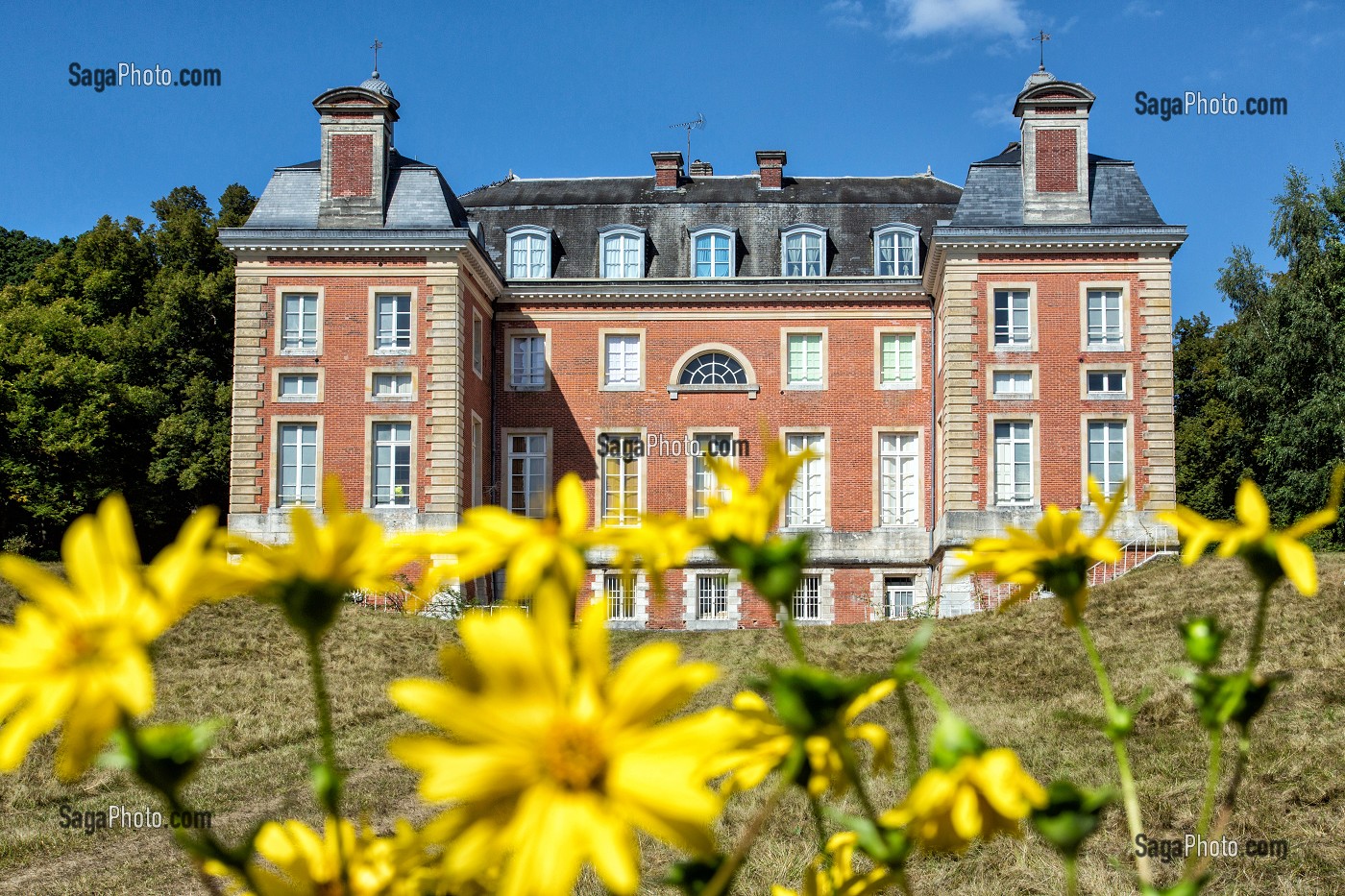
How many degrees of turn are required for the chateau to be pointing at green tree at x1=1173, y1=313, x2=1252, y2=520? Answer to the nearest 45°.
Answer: approximately 135° to its left

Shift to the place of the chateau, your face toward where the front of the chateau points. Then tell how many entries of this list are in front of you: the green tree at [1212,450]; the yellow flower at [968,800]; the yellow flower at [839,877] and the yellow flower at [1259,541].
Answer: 3

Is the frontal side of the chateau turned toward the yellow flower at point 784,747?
yes

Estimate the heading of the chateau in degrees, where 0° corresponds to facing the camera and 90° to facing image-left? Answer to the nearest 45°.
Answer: approximately 0°

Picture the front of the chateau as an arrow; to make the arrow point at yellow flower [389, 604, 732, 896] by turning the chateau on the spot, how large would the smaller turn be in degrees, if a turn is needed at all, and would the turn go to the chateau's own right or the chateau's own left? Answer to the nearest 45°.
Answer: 0° — it already faces it

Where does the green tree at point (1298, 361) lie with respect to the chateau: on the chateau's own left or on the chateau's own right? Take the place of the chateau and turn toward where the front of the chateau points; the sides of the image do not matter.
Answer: on the chateau's own left

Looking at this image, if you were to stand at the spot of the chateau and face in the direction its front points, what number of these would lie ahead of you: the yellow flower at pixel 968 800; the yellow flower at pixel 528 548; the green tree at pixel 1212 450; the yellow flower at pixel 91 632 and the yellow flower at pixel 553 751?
4

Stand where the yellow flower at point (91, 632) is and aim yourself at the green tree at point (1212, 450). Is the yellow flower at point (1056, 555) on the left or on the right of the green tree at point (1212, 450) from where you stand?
right

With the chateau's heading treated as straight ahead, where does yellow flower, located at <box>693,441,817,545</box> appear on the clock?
The yellow flower is roughly at 12 o'clock from the chateau.

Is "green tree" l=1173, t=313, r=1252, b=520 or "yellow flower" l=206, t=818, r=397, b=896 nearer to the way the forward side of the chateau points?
the yellow flower

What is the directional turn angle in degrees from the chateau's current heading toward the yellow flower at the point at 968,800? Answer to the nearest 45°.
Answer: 0° — it already faces it

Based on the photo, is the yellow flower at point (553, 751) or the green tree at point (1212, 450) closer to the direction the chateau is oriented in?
the yellow flower
